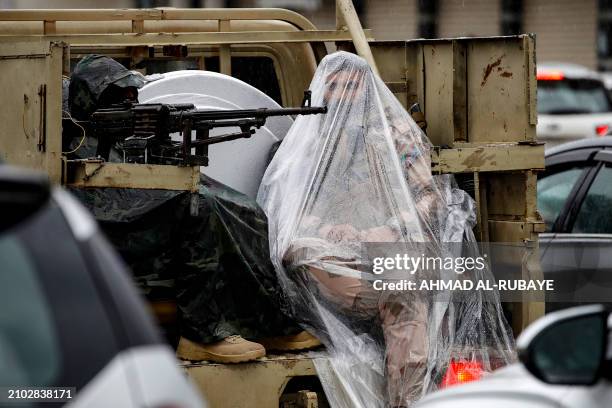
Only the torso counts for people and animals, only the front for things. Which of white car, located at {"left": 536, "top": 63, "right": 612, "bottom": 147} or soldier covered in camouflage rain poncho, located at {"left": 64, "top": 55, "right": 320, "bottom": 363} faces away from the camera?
the white car

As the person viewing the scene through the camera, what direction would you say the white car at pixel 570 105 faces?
facing away from the viewer

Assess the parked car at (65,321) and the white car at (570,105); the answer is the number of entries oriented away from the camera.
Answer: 2

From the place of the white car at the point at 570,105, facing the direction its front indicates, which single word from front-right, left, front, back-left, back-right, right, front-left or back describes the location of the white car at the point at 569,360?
back

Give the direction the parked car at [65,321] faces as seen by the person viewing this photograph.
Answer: facing away from the viewer
